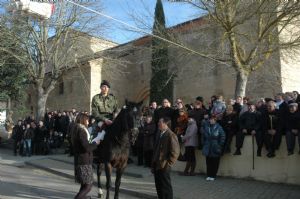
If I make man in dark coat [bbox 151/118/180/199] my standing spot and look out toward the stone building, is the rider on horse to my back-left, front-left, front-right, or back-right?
front-left

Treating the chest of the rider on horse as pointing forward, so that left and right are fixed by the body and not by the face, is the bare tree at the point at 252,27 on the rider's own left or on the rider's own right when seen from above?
on the rider's own left

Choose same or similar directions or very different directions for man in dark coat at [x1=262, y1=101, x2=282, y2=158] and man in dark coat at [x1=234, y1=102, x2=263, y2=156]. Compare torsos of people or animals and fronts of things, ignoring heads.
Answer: same or similar directions

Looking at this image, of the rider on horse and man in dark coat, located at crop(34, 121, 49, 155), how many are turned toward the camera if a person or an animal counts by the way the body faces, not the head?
2

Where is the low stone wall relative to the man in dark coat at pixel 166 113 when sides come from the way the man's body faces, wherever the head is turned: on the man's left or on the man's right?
on the man's left

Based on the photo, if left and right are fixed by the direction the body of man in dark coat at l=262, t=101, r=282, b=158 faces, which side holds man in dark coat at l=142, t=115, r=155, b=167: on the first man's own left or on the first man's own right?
on the first man's own right

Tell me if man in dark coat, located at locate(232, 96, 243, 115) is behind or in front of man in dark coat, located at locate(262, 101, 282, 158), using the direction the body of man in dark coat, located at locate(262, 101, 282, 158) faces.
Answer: behind

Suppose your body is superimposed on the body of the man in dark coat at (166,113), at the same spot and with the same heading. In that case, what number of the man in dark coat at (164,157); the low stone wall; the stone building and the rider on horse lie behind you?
1

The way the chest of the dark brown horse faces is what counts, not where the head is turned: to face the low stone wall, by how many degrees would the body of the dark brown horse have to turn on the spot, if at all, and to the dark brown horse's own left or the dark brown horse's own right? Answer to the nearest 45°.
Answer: approximately 90° to the dark brown horse's own left

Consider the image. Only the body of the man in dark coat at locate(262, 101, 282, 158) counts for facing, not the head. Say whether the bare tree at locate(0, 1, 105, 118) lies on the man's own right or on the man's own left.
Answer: on the man's own right

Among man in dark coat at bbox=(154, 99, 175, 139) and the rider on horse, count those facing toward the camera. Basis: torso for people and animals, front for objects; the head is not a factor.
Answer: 2

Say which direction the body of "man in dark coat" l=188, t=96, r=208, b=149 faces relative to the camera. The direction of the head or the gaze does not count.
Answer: toward the camera

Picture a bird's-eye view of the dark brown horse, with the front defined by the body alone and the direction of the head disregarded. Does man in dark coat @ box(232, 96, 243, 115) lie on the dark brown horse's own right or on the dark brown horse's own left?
on the dark brown horse's own left

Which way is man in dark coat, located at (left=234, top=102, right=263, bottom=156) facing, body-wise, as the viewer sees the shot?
toward the camera

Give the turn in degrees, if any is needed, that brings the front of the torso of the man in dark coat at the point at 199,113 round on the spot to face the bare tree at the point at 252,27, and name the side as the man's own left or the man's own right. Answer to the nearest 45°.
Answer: approximately 135° to the man's own left

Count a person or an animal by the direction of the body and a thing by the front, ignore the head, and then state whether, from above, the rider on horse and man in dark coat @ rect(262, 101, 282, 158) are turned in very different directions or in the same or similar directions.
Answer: same or similar directions
